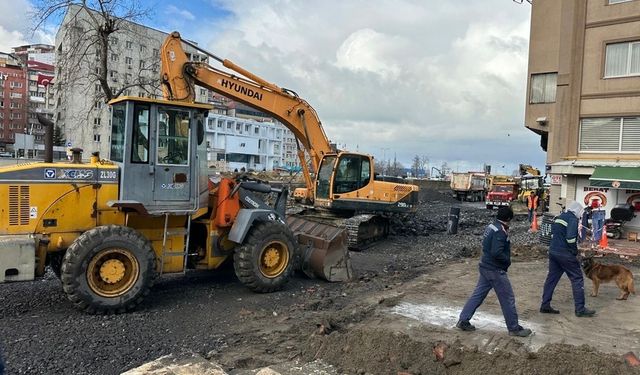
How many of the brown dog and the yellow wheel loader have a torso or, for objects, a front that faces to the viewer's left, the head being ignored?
1

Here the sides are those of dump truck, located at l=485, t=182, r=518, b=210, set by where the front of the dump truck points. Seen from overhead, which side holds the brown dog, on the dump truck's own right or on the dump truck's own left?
on the dump truck's own left

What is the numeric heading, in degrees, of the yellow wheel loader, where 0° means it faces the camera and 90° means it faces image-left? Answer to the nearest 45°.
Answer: approximately 270°

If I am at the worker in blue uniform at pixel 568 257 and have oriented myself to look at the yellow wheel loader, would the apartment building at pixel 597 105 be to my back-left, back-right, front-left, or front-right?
back-right

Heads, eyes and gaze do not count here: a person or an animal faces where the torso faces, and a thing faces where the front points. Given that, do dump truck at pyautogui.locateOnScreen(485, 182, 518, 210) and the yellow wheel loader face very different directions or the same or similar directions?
very different directions

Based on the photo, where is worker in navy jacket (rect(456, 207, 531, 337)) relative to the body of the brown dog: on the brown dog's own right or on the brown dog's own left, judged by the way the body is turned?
on the brown dog's own left

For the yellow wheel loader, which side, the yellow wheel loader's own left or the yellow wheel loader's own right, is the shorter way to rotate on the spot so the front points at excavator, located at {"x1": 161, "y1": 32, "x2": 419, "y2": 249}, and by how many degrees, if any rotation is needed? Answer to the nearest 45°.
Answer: approximately 45° to the yellow wheel loader's own left

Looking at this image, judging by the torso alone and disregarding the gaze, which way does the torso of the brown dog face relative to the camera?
to the viewer's left

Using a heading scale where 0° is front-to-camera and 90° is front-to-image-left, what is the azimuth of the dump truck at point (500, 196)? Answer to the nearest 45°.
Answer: approximately 45°
